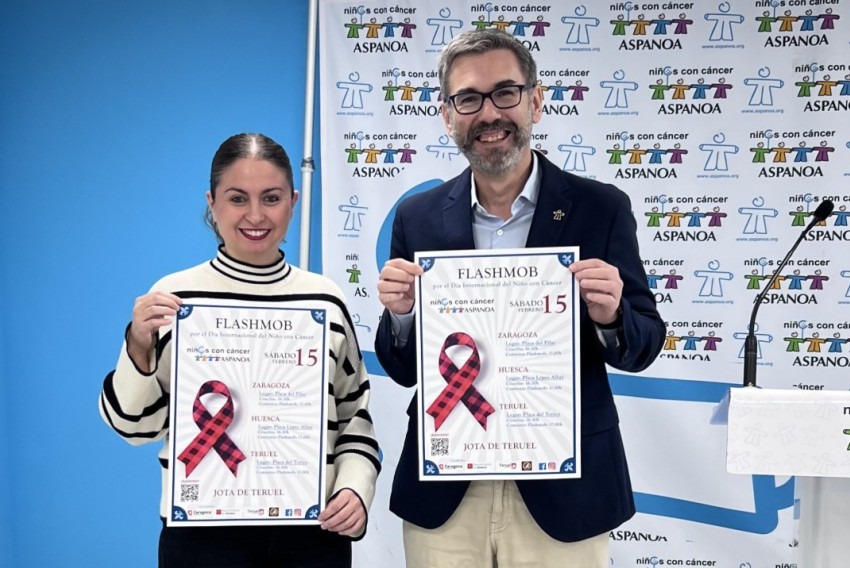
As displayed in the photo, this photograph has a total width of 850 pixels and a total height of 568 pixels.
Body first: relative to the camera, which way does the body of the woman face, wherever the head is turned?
toward the camera

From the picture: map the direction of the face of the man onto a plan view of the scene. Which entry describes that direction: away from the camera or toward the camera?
toward the camera

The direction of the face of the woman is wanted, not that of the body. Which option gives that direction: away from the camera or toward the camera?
toward the camera

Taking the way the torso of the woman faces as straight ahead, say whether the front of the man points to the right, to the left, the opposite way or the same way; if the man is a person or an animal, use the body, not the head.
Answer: the same way

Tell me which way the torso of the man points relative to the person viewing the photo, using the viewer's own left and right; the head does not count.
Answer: facing the viewer

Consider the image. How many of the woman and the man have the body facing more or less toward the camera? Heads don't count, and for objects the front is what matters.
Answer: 2
